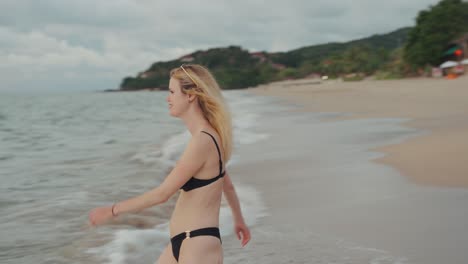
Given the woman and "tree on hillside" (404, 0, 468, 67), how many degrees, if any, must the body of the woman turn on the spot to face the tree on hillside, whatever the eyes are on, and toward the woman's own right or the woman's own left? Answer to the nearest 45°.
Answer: approximately 135° to the woman's own right

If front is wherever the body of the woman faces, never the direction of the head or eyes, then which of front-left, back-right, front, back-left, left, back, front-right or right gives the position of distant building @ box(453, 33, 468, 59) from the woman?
back-right

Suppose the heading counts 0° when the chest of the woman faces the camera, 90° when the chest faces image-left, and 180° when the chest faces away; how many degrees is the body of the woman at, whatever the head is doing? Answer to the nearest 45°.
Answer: approximately 90°

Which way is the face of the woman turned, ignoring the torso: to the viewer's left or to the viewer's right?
to the viewer's left
